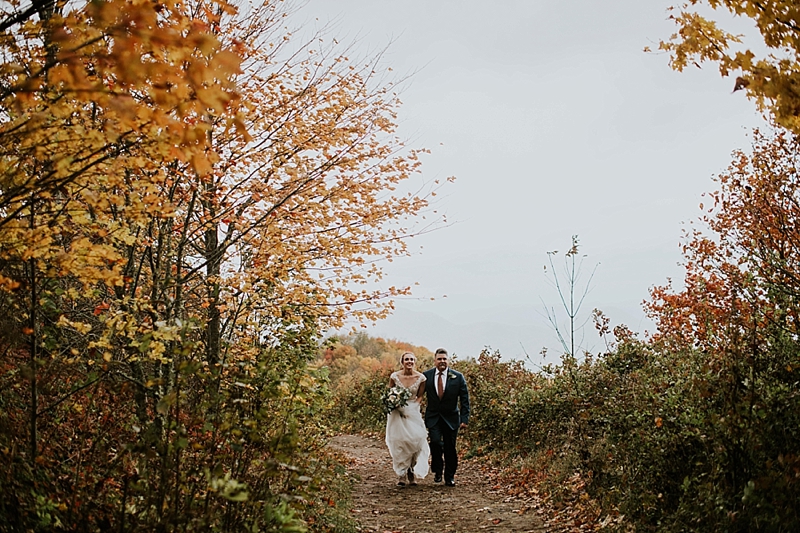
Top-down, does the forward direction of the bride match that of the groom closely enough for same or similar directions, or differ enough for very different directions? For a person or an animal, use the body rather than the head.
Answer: same or similar directions

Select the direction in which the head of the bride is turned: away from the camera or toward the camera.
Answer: toward the camera

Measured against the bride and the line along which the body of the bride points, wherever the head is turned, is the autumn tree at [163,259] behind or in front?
in front

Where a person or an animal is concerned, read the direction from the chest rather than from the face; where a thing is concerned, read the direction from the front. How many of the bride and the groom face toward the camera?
2

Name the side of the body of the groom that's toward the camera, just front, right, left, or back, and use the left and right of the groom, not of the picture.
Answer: front

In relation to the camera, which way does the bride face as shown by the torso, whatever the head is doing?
toward the camera
